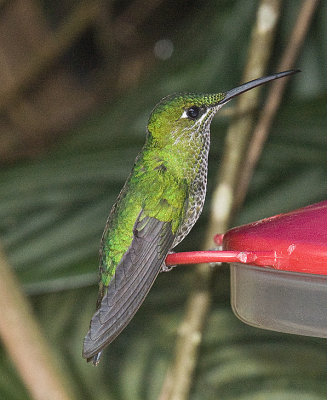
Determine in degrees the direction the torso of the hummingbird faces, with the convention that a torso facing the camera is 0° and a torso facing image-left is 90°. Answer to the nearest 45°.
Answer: approximately 270°
